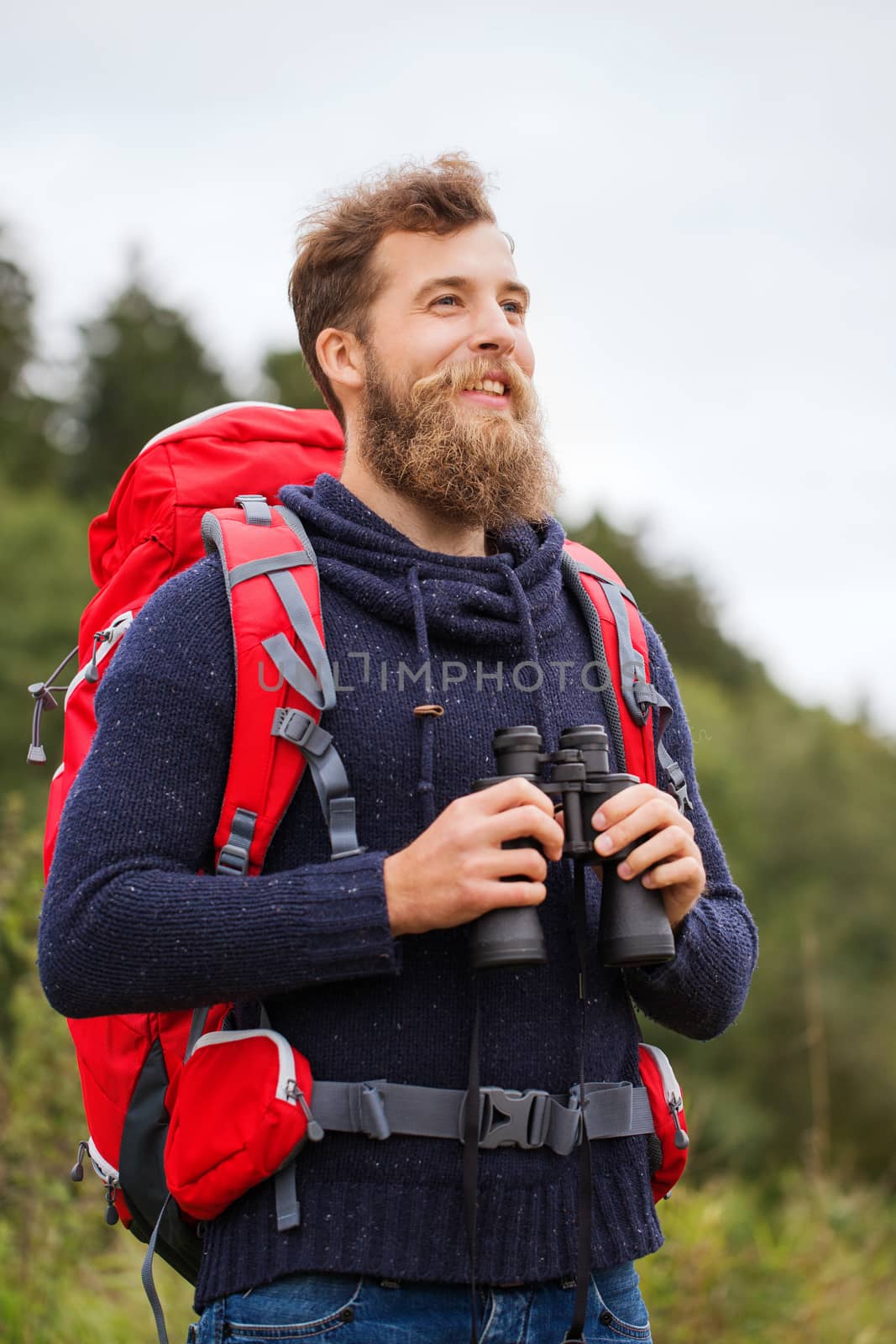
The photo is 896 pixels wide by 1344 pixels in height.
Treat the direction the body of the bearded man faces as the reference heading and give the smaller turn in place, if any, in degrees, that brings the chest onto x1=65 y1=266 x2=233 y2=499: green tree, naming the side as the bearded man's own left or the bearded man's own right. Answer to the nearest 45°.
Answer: approximately 135° to the bearded man's own left

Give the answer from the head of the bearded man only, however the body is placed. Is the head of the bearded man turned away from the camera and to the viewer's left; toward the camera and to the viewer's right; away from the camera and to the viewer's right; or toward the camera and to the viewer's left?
toward the camera and to the viewer's right

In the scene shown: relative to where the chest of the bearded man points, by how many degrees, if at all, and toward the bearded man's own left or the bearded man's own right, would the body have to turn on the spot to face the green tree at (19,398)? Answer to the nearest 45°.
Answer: approximately 135° to the bearded man's own left

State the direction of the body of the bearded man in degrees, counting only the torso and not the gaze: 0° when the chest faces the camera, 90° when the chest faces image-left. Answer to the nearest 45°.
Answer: approximately 315°
